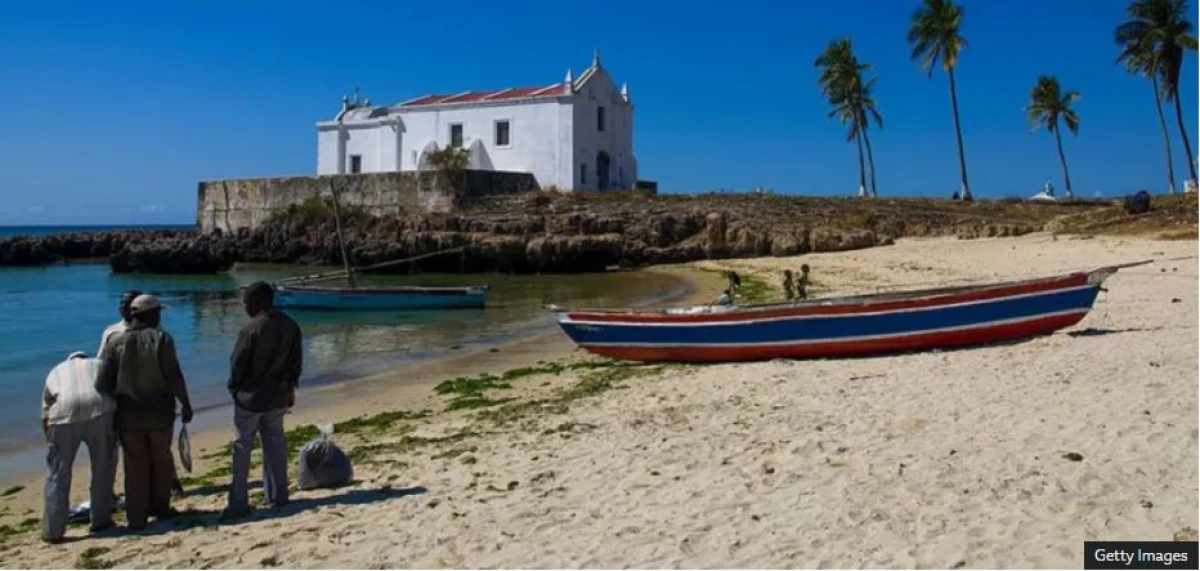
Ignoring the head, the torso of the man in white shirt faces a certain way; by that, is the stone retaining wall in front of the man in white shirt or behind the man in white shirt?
in front

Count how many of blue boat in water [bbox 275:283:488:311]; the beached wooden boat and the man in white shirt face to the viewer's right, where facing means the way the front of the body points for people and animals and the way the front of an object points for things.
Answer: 1

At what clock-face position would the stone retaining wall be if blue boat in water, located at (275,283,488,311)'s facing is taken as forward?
The stone retaining wall is roughly at 3 o'clock from the blue boat in water.

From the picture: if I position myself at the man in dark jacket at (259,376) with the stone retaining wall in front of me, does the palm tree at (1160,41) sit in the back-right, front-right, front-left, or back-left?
front-right

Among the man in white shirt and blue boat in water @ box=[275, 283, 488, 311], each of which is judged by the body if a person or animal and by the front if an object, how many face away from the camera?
1

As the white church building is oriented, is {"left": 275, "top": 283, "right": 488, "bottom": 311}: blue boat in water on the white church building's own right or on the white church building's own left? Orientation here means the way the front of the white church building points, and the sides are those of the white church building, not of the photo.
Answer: on the white church building's own right

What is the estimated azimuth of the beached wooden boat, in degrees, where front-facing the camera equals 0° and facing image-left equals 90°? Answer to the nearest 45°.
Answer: approximately 270°

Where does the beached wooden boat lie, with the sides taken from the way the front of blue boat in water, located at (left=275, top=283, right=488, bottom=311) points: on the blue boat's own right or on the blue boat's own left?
on the blue boat's own left

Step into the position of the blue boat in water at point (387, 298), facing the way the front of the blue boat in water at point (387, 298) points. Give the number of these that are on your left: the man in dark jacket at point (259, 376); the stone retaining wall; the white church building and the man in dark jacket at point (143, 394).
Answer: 2

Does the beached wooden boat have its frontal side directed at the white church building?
no

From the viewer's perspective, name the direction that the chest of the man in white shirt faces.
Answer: away from the camera

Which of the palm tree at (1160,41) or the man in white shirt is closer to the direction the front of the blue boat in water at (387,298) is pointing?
the man in white shirt

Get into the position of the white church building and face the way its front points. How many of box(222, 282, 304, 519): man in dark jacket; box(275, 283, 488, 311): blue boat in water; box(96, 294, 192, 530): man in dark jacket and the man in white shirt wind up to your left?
0

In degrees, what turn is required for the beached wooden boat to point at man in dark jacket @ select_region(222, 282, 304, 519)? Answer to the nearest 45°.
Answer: approximately 135° to its right

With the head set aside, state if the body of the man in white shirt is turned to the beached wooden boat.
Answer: no

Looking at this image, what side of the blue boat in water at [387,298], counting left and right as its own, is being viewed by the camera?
left

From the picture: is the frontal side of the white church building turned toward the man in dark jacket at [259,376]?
no

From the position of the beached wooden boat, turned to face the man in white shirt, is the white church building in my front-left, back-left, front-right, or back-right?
back-right

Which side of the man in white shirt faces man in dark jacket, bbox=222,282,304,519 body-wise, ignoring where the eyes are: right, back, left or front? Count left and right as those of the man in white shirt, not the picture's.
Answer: right

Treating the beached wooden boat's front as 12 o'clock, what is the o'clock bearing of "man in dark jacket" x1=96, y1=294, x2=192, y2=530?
The man in dark jacket is roughly at 4 o'clock from the beached wooden boat.

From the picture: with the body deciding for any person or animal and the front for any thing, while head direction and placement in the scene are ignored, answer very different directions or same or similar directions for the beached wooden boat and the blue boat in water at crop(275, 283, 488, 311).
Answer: very different directions
